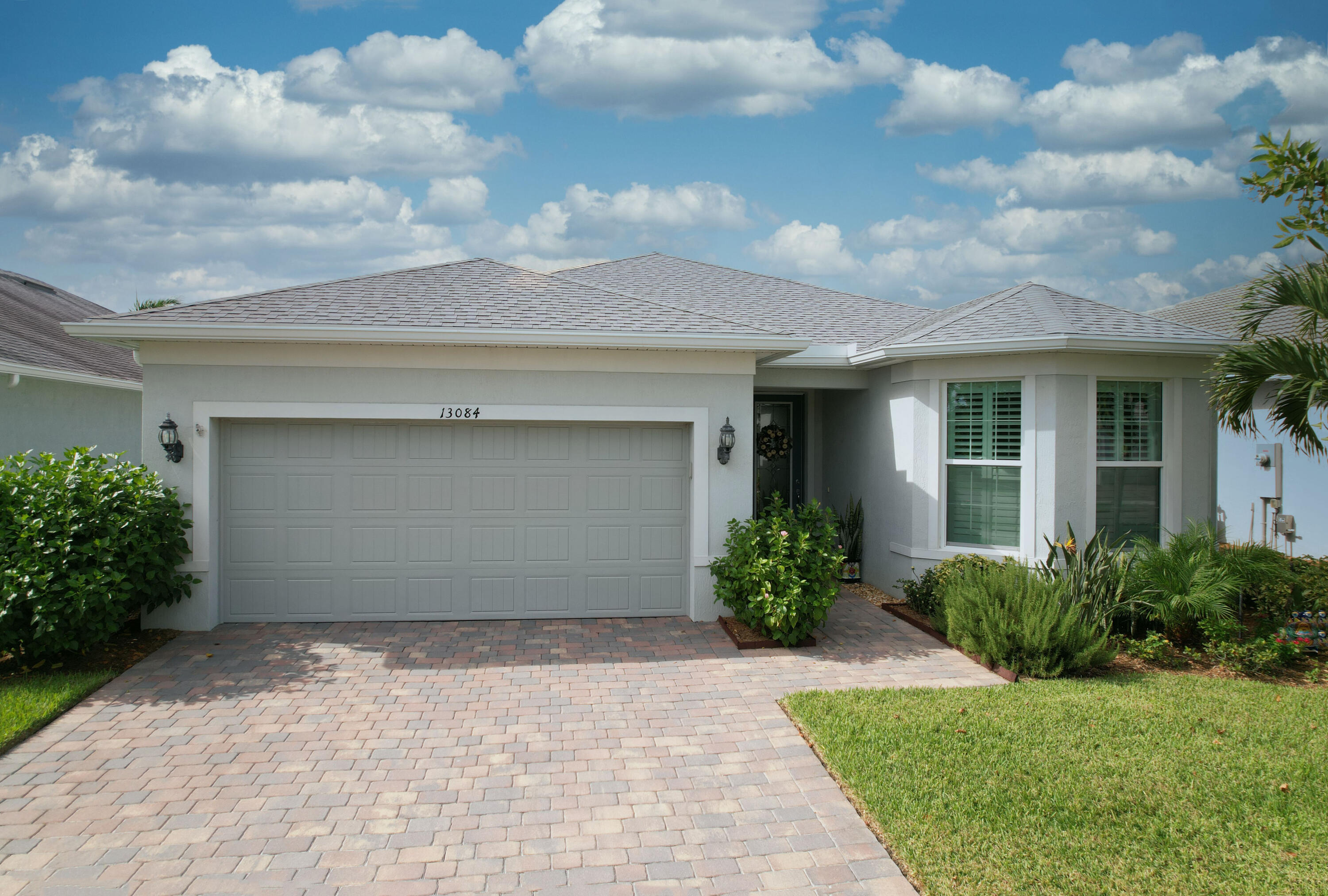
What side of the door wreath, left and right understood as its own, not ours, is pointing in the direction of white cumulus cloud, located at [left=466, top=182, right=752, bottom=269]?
back

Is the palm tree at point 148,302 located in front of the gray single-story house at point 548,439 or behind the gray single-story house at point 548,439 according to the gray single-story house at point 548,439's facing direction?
behind

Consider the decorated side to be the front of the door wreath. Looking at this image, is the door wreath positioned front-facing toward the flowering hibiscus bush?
yes

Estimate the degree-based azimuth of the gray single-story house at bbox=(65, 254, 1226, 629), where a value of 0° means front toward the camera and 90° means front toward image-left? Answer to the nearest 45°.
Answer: approximately 0°

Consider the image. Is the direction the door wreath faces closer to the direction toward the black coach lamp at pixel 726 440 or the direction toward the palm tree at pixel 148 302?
the black coach lamp

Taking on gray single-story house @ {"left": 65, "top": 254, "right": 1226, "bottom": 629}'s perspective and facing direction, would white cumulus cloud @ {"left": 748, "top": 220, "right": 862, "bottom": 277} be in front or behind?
behind

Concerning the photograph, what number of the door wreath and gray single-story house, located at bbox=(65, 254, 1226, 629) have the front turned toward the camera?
2

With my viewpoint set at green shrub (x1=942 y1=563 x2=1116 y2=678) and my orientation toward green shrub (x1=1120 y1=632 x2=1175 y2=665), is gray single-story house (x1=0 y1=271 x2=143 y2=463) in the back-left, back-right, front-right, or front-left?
back-left

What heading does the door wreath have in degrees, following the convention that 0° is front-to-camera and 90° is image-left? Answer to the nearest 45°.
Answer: approximately 0°
